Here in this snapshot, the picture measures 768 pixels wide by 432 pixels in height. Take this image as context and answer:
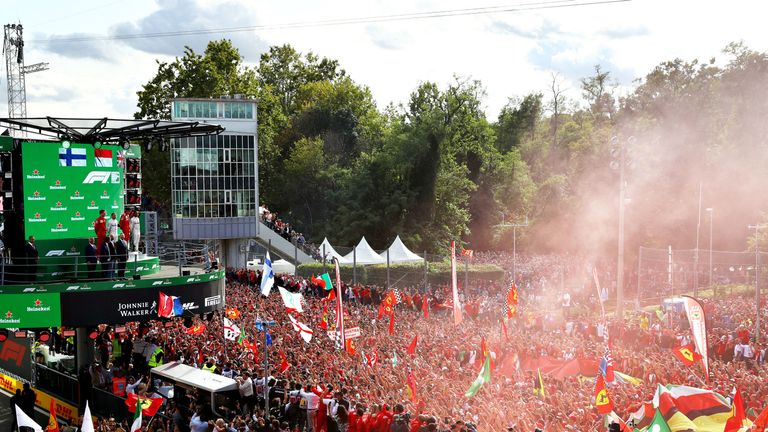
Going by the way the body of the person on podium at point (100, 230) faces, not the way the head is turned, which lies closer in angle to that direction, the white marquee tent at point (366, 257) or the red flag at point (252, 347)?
the red flag

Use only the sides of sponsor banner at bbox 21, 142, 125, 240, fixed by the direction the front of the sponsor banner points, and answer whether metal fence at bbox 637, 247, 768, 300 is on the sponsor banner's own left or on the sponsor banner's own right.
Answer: on the sponsor banner's own left

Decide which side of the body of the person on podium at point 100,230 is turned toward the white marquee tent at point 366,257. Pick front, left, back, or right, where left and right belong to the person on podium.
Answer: left

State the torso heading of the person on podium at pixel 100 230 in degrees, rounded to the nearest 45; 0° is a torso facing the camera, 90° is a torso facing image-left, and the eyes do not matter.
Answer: approximately 315°

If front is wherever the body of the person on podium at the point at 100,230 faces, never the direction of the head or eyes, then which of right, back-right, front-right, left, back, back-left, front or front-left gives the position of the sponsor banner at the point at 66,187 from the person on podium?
back

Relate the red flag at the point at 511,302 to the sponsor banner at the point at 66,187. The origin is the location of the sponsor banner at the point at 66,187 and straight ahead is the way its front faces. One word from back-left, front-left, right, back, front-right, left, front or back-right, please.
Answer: front-left

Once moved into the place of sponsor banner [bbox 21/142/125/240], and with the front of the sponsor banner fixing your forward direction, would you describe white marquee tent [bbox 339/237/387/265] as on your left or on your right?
on your left

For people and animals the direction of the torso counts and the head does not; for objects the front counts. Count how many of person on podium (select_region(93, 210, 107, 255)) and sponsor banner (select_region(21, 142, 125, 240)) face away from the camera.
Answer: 0

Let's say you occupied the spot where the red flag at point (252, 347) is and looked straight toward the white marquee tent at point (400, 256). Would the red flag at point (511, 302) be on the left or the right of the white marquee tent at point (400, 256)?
right

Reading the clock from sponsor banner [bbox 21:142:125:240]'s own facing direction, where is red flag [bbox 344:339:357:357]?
The red flag is roughly at 11 o'clock from the sponsor banner.
